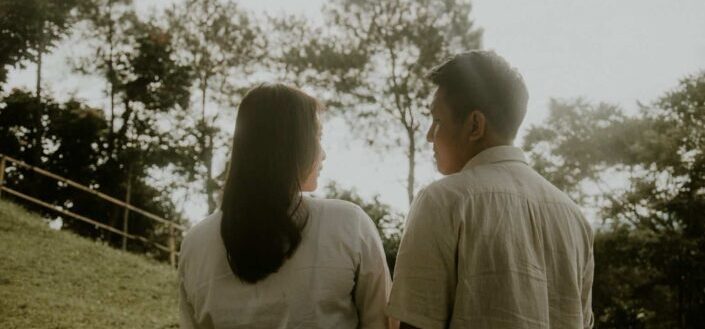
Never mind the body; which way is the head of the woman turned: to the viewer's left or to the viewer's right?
to the viewer's right

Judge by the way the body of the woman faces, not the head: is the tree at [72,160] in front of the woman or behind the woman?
in front

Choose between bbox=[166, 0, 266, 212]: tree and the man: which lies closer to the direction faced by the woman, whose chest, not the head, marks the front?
the tree

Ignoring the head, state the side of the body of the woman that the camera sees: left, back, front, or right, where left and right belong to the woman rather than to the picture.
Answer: back

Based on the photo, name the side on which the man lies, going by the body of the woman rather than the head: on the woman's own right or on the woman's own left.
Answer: on the woman's own right
